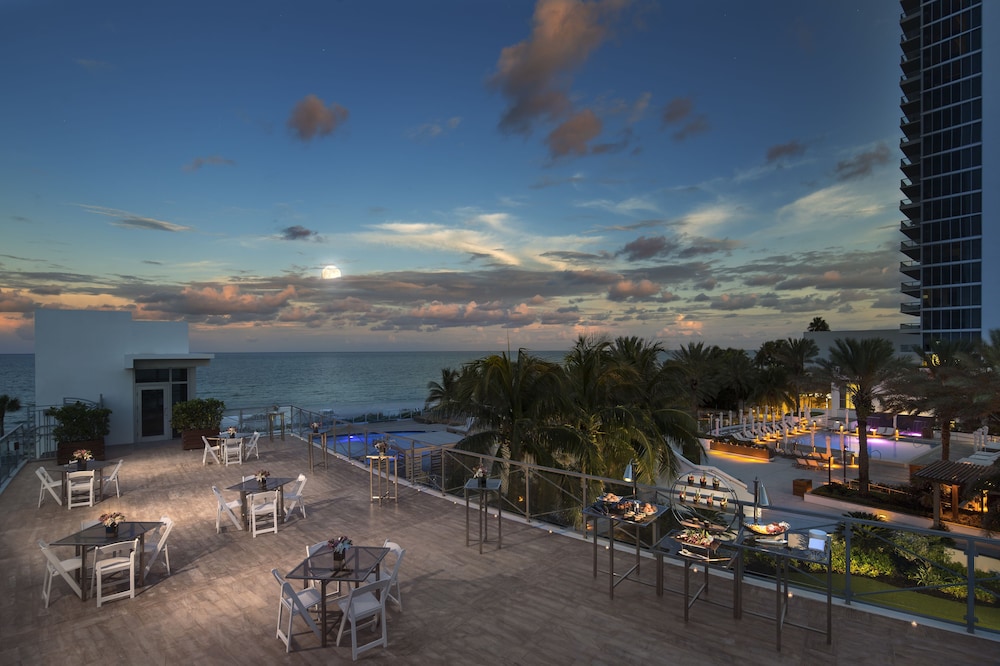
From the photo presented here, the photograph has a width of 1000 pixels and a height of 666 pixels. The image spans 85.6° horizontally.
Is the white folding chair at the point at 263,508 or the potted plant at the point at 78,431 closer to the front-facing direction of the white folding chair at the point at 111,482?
the potted plant

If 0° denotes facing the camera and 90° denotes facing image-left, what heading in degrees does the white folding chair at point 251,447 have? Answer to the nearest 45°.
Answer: approximately 90°

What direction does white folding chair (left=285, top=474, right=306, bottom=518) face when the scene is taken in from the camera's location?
facing to the left of the viewer

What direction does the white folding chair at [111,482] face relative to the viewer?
to the viewer's left

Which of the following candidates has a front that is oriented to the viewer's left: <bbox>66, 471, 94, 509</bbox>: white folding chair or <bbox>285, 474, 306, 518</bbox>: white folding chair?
<bbox>285, 474, 306, 518</bbox>: white folding chair

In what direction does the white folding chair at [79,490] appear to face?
away from the camera

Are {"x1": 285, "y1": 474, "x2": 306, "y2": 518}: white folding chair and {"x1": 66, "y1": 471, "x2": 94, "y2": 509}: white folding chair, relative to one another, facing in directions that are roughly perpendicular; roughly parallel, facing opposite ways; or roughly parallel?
roughly perpendicular

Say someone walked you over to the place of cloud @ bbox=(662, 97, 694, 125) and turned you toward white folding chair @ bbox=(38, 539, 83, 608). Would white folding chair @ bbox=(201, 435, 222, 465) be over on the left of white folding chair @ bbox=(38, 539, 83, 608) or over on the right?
right

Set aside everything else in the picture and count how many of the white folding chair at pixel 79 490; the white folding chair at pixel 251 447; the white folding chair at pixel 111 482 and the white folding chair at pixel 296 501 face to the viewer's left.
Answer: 3
